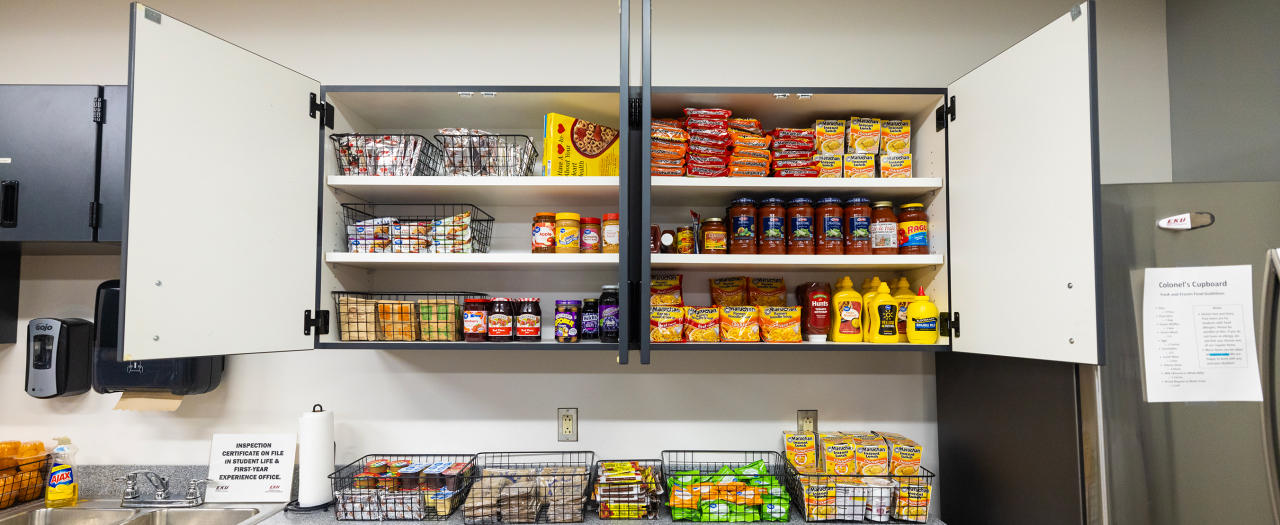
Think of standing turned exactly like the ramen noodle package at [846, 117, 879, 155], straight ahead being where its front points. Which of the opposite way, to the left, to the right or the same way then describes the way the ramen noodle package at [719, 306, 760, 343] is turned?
the same way

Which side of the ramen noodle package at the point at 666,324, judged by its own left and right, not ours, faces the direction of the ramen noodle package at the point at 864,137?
left

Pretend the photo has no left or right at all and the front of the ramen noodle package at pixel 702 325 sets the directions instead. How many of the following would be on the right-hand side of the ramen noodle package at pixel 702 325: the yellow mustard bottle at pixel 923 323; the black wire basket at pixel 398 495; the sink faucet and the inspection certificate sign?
3

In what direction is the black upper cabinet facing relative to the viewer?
toward the camera

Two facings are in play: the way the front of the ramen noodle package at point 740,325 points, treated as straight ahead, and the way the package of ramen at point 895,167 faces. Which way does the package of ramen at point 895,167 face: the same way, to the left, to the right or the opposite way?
the same way

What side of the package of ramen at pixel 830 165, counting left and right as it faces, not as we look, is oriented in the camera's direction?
front

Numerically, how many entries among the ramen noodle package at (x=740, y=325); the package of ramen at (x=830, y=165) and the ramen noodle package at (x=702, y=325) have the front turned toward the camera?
3

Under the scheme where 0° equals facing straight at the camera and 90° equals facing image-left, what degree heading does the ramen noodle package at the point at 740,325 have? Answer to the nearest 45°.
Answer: approximately 0°

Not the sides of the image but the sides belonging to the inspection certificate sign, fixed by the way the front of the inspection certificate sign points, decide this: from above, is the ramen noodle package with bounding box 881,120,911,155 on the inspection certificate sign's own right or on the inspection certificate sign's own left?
on the inspection certificate sign's own left

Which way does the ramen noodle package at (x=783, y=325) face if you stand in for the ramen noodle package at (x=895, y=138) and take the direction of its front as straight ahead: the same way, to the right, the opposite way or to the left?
the same way

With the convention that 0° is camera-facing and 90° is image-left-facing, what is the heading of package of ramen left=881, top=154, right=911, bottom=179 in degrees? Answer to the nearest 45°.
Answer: approximately 0°

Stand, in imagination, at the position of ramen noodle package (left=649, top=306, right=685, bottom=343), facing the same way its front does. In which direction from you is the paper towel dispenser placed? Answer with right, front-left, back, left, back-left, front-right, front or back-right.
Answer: right

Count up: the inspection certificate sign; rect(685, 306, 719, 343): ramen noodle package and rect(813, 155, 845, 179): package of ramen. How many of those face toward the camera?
3

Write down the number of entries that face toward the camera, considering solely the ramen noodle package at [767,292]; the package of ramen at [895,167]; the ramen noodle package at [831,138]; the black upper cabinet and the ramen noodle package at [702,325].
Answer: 5
